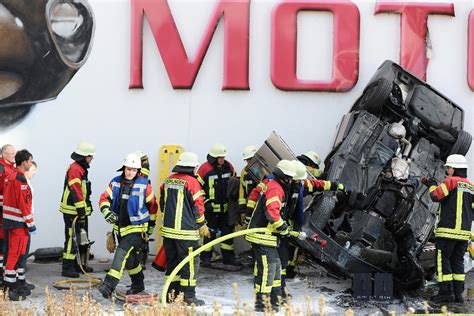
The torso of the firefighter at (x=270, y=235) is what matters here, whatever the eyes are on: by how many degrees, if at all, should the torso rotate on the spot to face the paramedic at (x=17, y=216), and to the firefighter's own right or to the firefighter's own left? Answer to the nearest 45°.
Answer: approximately 180°

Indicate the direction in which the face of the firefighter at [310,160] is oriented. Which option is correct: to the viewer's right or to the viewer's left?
to the viewer's right

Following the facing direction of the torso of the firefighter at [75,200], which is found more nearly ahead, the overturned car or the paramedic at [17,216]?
the overturned car

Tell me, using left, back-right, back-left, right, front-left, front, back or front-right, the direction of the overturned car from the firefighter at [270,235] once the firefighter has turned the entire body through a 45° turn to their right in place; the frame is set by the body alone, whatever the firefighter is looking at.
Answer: left

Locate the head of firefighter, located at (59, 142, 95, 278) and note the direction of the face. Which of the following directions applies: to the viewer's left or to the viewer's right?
to the viewer's right

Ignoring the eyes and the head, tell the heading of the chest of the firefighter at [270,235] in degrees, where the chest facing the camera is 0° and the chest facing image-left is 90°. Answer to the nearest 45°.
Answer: approximately 270°

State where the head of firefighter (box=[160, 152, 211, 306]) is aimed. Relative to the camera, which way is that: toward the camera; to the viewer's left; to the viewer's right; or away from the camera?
away from the camera

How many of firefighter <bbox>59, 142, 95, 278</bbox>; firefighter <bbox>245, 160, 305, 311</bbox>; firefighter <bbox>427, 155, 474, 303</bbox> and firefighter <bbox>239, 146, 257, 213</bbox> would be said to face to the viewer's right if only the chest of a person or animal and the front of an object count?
3
